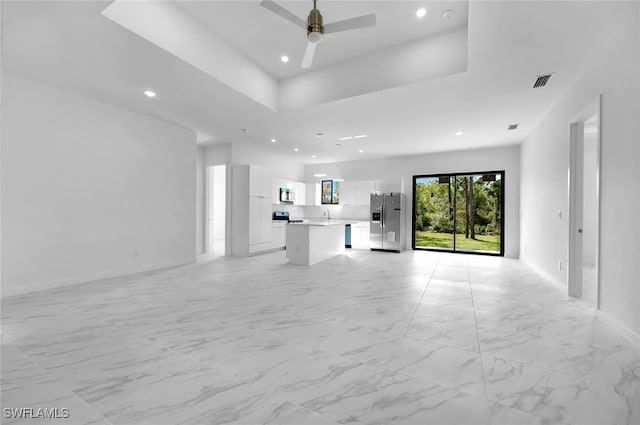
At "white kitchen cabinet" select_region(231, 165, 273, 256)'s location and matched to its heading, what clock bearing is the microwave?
The microwave is roughly at 9 o'clock from the white kitchen cabinet.

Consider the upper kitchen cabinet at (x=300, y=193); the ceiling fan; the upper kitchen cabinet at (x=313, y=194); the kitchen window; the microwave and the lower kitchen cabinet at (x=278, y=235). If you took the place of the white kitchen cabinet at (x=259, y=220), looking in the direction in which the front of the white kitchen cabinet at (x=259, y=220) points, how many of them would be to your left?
5

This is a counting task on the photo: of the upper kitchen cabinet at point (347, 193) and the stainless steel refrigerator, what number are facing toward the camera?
2

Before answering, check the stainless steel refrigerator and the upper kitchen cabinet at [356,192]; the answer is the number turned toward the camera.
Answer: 2

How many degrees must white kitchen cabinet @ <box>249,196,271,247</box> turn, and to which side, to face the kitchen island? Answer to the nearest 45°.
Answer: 0° — it already faces it

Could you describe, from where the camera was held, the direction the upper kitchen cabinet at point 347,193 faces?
facing the viewer

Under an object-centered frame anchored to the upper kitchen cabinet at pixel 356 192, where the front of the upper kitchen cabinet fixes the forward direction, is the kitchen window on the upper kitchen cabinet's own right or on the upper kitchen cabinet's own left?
on the upper kitchen cabinet's own right

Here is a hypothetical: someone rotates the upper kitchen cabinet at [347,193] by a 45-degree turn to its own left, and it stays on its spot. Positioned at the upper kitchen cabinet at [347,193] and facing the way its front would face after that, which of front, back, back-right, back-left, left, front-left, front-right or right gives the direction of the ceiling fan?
front-right

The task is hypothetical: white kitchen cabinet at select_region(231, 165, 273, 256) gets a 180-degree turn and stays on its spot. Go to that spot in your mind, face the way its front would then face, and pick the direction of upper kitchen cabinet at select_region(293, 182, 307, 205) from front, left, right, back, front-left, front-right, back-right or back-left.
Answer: right

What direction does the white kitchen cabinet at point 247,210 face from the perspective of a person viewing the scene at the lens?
facing the viewer and to the right of the viewer

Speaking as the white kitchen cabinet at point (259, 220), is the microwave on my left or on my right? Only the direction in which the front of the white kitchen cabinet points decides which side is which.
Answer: on my left

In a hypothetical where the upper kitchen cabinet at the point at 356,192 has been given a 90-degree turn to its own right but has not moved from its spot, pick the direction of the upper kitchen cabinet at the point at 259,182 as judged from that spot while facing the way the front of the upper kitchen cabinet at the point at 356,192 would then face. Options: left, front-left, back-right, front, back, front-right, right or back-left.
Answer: front-left

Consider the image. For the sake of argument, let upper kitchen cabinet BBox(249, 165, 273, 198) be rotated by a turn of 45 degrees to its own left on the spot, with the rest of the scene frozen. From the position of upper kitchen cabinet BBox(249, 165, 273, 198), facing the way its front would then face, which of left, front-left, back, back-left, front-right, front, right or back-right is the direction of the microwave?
front-left

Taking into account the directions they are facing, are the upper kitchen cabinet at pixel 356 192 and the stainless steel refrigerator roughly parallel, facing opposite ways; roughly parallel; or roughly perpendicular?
roughly parallel

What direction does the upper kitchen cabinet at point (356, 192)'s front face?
toward the camera

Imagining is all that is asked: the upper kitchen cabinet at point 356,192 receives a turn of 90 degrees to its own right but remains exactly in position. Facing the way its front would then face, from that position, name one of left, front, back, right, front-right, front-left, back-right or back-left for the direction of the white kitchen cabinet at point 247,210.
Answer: front-left

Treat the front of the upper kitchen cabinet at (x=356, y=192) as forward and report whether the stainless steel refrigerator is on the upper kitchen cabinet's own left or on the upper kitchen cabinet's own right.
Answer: on the upper kitchen cabinet's own left
